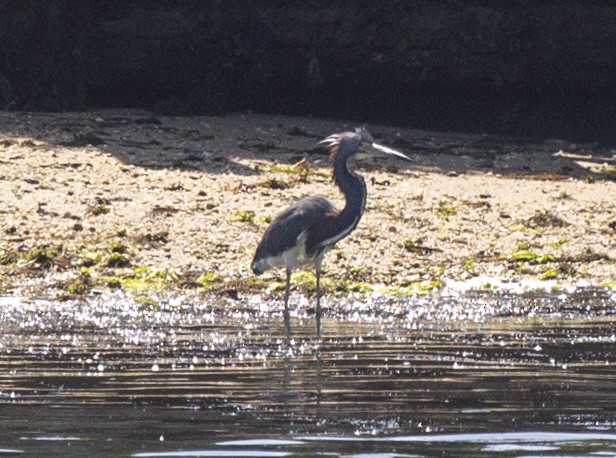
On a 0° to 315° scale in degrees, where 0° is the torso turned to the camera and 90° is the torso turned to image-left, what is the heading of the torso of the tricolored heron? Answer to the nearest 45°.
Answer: approximately 270°
